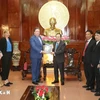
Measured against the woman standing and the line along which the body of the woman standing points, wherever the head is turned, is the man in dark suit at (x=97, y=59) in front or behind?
in front

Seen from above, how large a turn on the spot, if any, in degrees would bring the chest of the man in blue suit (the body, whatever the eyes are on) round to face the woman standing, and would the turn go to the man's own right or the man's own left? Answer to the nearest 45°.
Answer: approximately 135° to the man's own right

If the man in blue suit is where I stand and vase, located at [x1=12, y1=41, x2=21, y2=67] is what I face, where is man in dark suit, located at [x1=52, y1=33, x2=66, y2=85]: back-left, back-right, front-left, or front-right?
back-right

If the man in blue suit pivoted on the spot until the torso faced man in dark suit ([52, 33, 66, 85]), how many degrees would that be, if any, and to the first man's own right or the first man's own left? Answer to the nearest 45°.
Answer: approximately 45° to the first man's own left

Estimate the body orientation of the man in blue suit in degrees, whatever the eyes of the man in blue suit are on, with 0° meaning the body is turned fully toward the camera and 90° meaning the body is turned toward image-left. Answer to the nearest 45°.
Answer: approximately 315°

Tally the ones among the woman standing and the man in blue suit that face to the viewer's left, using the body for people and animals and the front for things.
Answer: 0

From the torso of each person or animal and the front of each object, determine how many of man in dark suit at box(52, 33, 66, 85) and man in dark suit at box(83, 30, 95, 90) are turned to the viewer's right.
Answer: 0

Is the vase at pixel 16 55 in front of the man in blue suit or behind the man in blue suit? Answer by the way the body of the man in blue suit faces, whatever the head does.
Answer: behind

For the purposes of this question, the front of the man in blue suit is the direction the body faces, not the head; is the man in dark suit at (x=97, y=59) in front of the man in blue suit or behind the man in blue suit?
in front

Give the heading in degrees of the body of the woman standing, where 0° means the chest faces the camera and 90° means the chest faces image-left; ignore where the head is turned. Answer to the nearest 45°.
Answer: approximately 315°

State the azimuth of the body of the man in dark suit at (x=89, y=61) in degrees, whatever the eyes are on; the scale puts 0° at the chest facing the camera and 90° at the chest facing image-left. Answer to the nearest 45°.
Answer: approximately 45°

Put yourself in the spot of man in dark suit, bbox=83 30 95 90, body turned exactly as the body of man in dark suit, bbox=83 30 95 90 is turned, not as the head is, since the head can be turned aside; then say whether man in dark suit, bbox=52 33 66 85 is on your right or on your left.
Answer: on your right

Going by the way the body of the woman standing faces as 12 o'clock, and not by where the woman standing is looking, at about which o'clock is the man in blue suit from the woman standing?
The man in blue suit is roughly at 10 o'clock from the woman standing.

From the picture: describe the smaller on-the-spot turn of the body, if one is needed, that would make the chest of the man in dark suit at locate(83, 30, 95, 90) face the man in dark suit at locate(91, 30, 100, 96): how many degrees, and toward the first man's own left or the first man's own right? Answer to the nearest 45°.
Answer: approximately 45° to the first man's own left

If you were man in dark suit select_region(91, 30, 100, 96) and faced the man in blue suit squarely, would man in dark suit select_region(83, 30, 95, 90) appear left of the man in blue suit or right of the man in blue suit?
right
